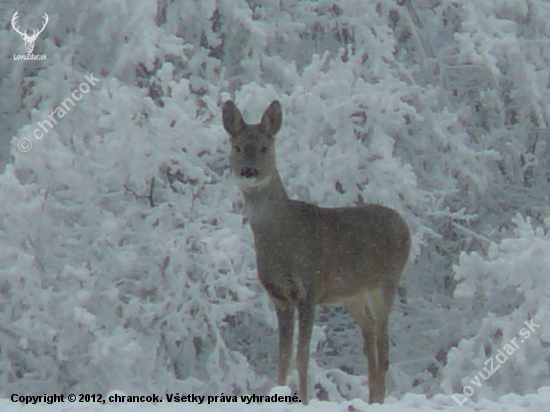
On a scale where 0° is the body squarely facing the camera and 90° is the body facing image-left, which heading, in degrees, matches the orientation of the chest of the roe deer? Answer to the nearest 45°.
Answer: approximately 45°
